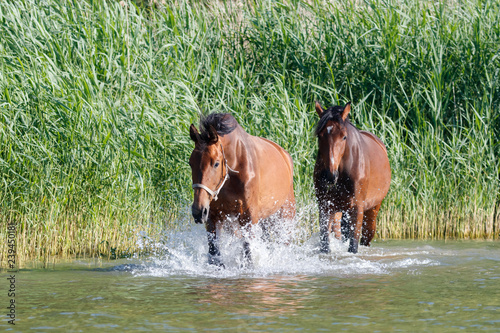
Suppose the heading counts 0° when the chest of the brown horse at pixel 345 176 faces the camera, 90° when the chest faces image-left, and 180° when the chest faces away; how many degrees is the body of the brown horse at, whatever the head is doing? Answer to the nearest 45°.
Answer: approximately 45°

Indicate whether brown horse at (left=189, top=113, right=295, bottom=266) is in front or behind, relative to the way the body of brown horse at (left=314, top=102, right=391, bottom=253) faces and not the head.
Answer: in front

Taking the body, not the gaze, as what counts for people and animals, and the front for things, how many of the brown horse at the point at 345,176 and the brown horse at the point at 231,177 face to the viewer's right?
0

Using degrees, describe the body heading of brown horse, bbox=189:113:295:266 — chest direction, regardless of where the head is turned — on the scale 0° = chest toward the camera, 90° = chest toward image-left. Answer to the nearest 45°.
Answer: approximately 45°
